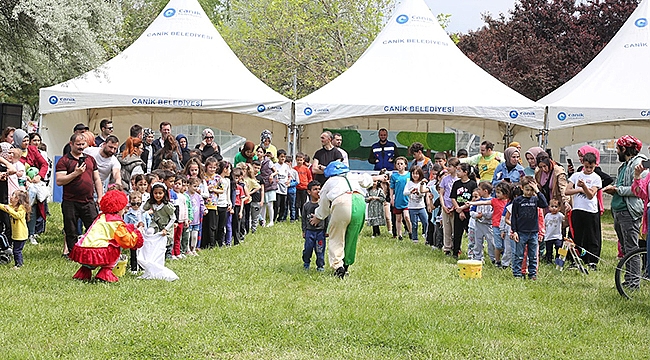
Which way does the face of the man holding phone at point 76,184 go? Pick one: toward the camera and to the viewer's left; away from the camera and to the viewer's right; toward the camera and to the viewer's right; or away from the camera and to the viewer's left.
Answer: toward the camera and to the viewer's right

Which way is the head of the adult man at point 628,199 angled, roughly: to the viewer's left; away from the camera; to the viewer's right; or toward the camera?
to the viewer's left

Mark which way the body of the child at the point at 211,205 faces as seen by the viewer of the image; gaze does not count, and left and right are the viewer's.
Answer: facing the viewer and to the right of the viewer

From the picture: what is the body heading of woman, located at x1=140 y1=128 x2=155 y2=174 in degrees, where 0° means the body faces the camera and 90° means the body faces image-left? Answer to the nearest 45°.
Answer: approximately 315°

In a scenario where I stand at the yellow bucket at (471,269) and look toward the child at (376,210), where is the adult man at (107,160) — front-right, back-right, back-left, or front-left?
front-left

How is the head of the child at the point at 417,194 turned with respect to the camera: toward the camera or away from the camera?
toward the camera

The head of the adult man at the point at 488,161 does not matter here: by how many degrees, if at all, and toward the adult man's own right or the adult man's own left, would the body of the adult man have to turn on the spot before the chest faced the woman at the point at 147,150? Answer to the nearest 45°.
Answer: approximately 45° to the adult man's own right

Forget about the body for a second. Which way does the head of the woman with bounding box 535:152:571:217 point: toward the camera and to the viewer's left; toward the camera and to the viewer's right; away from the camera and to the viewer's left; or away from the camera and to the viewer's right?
toward the camera and to the viewer's left

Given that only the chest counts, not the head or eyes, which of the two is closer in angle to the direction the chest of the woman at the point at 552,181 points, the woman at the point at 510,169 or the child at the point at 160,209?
the child

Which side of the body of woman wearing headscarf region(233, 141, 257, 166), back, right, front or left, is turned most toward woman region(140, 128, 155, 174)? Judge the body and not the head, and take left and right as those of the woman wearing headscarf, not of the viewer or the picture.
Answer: right

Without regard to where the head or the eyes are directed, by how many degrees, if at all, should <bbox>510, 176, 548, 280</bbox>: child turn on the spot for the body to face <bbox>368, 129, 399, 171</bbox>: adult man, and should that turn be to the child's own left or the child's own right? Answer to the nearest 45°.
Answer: approximately 135° to the child's own right

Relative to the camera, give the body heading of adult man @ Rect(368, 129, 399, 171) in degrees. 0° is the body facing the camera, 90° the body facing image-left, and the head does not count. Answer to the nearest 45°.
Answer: approximately 0°
